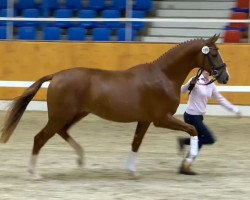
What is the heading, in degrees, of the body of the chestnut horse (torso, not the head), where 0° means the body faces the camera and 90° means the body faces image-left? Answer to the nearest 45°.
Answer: approximately 270°

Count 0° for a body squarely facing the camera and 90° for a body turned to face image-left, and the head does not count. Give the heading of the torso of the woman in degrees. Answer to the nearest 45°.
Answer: approximately 315°
